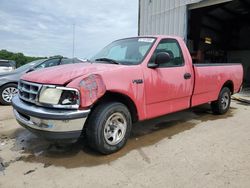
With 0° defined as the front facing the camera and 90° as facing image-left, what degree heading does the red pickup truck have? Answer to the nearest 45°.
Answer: approximately 45°
